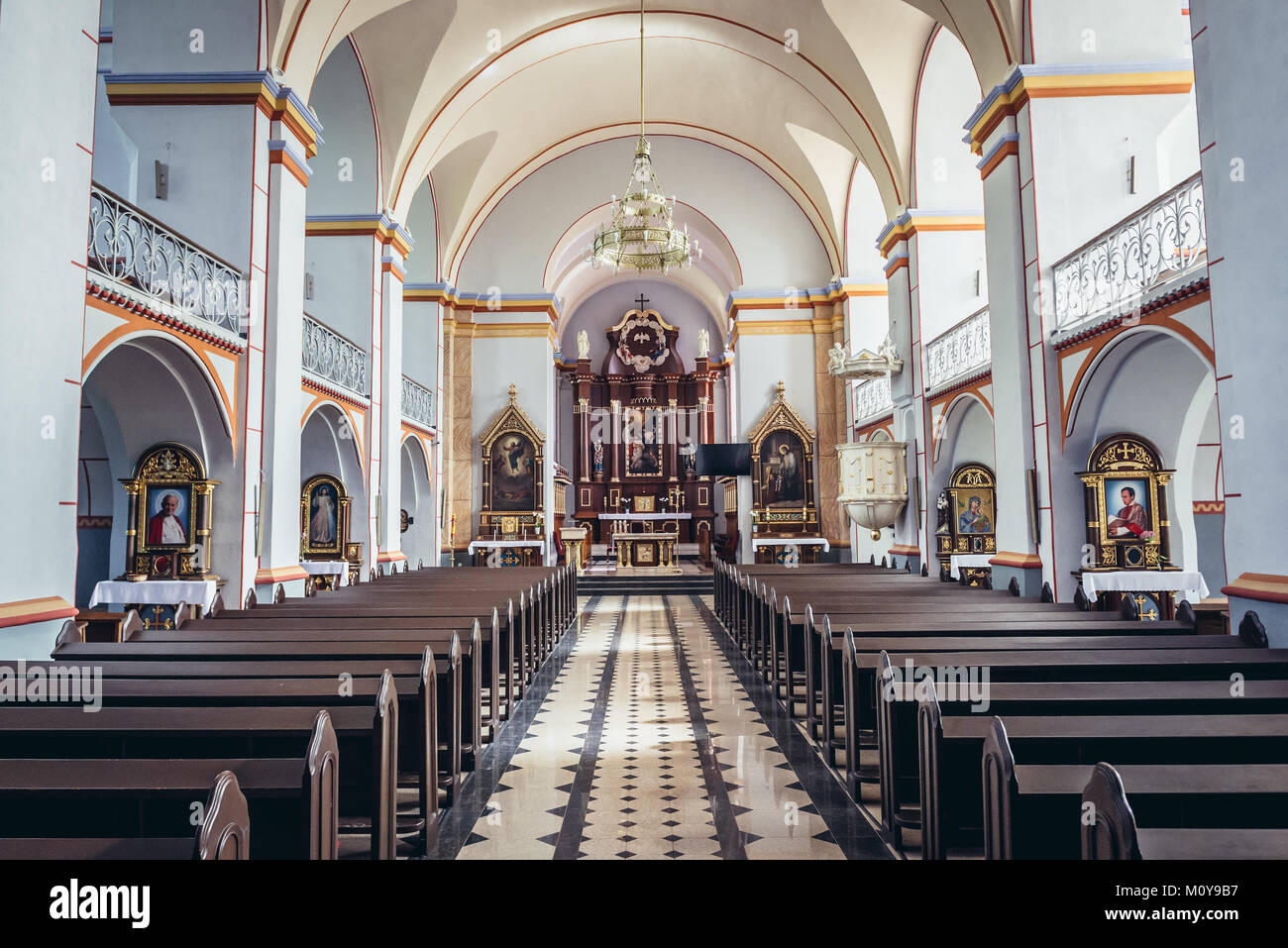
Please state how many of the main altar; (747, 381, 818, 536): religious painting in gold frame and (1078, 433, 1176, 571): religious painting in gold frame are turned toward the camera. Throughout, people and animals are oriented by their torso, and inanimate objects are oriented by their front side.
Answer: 3

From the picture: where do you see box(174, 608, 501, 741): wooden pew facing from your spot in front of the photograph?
facing away from the viewer

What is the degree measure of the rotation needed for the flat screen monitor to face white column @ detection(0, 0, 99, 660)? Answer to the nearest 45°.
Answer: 0° — it already faces it

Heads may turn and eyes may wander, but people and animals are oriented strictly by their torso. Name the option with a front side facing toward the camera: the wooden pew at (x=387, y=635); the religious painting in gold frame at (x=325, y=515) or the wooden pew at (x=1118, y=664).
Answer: the religious painting in gold frame

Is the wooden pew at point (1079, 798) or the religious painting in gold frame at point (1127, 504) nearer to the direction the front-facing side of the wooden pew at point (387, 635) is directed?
the religious painting in gold frame

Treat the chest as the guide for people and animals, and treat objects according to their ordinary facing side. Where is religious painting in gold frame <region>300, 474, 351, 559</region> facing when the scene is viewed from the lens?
facing the viewer

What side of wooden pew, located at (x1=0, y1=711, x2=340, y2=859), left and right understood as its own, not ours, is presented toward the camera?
back

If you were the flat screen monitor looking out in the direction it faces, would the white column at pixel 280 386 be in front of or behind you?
in front

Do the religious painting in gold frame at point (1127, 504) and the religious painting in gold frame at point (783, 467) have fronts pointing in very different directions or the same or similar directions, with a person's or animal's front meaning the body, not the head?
same or similar directions

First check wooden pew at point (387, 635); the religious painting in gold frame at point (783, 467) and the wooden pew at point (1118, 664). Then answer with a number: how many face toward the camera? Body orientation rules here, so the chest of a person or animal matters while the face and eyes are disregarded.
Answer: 1

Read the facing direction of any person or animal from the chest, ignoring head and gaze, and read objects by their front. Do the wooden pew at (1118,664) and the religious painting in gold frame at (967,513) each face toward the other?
yes

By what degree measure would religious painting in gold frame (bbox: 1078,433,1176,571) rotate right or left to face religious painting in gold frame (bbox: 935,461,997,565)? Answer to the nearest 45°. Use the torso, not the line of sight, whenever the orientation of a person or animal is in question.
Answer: approximately 135° to its right

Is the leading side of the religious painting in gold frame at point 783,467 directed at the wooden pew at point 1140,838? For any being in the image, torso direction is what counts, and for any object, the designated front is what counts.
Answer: yes

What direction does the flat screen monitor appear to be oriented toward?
toward the camera

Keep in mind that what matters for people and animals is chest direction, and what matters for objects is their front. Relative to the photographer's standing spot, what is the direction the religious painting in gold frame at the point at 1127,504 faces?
facing the viewer

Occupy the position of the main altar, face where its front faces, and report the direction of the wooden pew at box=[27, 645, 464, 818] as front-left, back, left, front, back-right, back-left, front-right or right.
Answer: front

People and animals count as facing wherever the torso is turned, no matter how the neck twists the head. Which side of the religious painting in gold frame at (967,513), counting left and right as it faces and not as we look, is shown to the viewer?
front

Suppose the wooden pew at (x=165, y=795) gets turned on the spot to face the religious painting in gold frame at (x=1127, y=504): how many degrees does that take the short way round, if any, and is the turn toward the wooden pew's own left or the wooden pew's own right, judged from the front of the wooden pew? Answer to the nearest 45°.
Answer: approximately 90° to the wooden pew's own right

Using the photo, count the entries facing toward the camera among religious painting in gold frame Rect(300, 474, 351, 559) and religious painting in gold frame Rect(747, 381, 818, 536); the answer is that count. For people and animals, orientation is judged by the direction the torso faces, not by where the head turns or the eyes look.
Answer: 2

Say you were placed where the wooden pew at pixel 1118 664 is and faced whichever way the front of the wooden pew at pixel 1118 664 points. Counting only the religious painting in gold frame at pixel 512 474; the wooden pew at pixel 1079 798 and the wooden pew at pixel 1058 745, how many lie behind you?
2

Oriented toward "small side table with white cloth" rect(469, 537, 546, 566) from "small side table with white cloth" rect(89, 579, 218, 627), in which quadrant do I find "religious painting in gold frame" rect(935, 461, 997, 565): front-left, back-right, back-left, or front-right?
front-right
